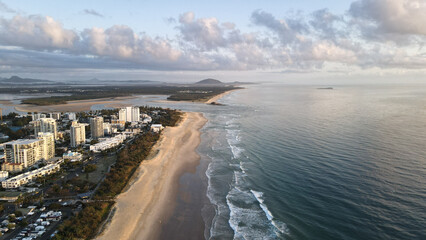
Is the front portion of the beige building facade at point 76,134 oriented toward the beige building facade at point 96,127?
no

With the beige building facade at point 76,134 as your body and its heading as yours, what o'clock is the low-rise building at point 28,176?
The low-rise building is roughly at 2 o'clock from the beige building facade.

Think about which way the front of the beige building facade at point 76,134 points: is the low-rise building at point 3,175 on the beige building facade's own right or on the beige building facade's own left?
on the beige building facade's own right

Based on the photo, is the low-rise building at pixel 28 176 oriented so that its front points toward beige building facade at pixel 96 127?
no

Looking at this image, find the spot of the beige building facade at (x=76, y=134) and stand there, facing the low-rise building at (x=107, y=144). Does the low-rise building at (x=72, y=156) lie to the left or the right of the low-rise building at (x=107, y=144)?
right

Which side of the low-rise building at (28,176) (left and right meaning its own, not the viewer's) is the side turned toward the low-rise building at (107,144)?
left

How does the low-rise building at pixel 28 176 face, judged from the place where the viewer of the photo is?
facing the viewer and to the right of the viewer

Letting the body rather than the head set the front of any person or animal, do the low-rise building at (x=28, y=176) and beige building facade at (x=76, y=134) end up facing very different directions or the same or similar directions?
same or similar directions

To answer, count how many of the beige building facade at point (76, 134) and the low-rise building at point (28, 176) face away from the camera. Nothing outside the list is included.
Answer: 0

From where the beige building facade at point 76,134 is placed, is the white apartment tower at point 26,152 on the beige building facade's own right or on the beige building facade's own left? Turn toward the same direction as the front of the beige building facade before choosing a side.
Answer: on the beige building facade's own right

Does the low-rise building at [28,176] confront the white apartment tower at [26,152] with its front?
no

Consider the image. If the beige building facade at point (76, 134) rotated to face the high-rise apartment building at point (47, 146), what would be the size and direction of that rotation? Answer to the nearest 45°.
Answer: approximately 90° to its right

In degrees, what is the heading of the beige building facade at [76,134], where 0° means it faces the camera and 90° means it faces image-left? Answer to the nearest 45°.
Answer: approximately 315°
